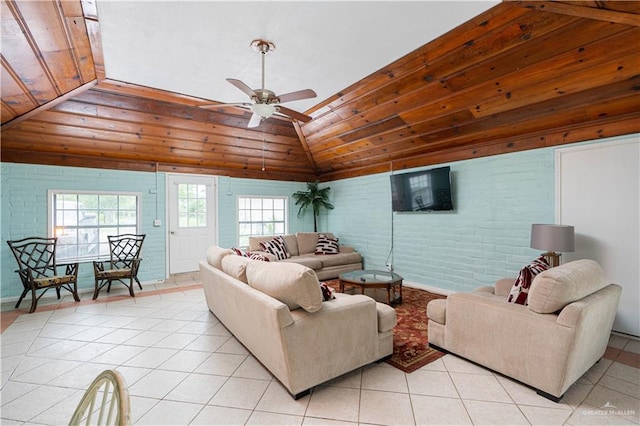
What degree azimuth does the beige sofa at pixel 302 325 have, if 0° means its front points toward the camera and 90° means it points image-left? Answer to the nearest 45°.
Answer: approximately 225°

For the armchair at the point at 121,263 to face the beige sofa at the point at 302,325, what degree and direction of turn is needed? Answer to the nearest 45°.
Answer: approximately 45° to its left

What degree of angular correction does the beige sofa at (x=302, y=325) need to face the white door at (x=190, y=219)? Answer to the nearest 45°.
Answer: approximately 90° to its left

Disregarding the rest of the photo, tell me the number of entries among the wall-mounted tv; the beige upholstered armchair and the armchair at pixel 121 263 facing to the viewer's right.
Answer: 0

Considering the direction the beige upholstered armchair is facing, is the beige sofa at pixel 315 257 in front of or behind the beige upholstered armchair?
in front

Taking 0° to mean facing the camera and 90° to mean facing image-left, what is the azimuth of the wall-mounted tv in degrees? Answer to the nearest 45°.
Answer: approximately 45°

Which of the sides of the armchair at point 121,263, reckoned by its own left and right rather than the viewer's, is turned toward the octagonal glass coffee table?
left

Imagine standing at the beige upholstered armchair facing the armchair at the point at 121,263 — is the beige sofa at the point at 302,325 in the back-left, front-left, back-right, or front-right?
front-left

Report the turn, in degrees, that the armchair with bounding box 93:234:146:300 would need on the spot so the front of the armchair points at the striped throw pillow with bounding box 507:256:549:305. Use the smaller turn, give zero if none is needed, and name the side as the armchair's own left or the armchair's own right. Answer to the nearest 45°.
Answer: approximately 90° to the armchair's own left

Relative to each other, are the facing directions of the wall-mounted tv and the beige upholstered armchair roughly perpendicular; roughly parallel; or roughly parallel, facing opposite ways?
roughly perpendicular
